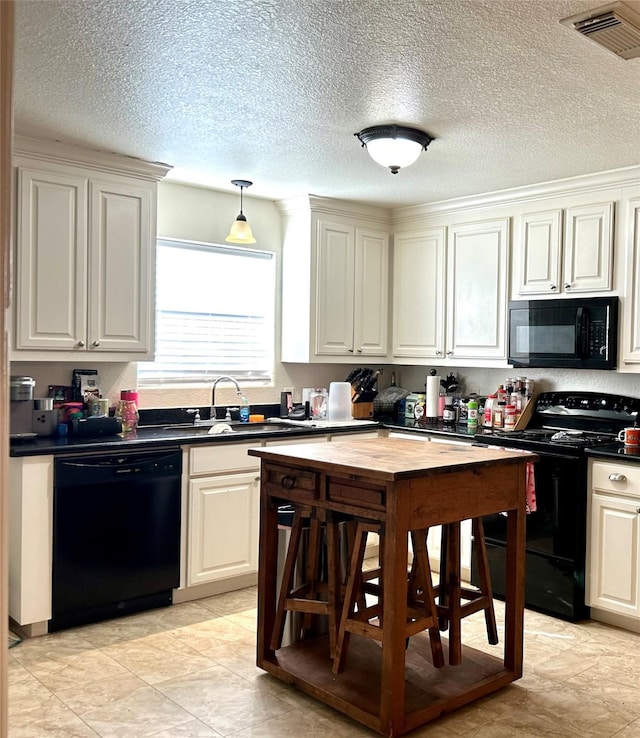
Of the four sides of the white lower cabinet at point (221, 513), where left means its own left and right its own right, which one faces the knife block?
left

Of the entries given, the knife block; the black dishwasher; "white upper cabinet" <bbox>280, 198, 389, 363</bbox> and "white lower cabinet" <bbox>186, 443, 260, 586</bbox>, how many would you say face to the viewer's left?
0

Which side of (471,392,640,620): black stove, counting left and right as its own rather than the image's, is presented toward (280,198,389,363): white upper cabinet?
right

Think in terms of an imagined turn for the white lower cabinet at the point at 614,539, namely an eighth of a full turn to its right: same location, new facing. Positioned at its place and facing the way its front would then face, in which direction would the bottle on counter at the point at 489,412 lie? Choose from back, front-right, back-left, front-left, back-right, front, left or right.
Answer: front-right

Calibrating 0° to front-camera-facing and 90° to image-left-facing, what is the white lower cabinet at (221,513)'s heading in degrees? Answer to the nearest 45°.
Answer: approximately 315°

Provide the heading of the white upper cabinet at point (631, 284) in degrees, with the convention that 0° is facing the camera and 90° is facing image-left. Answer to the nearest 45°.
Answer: approximately 45°

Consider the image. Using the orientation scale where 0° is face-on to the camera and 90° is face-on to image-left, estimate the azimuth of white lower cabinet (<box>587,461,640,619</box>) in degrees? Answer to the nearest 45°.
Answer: approximately 45°

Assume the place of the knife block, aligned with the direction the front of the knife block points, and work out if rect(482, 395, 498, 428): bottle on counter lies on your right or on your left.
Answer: on your left

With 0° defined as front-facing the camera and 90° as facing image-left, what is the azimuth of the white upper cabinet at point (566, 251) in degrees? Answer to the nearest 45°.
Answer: approximately 45°

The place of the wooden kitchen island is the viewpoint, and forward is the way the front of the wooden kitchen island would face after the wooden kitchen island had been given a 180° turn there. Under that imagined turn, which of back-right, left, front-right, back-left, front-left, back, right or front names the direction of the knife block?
front-left

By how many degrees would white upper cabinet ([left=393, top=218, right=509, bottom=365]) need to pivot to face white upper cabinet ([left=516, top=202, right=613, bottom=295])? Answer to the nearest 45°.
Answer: approximately 90° to its left

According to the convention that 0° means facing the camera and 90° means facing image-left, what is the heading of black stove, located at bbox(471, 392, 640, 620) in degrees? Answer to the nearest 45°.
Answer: approximately 45°

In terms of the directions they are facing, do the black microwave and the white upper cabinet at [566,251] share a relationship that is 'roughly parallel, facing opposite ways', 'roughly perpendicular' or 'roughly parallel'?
roughly parallel
